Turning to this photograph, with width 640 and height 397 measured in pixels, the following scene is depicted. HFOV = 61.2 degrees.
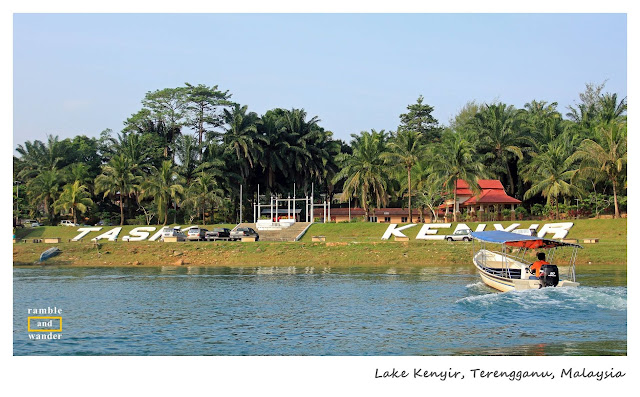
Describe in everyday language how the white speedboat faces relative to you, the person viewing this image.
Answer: facing away from the viewer and to the left of the viewer
